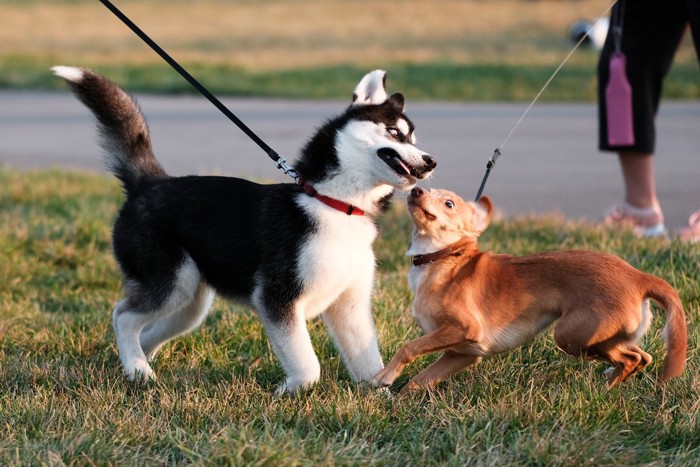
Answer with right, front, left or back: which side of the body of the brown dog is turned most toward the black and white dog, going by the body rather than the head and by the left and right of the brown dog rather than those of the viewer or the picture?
front

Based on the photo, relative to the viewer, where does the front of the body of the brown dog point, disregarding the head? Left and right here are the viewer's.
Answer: facing to the left of the viewer
